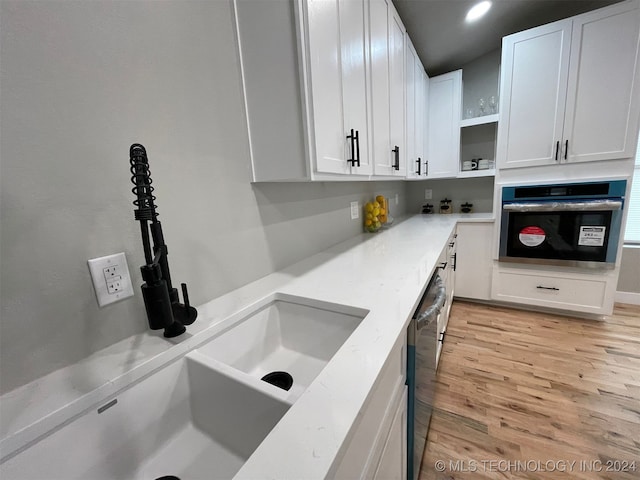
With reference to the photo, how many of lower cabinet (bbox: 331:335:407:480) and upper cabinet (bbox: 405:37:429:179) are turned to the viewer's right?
2

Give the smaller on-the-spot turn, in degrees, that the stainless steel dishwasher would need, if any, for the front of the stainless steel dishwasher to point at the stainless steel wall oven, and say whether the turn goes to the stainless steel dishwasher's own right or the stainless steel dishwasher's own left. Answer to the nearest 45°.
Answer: approximately 45° to the stainless steel dishwasher's own left

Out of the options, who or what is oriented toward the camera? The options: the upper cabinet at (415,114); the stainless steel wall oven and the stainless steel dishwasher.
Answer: the stainless steel wall oven

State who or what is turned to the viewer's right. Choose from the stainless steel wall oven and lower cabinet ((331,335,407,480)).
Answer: the lower cabinet

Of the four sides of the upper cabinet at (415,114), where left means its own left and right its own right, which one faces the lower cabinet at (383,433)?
right

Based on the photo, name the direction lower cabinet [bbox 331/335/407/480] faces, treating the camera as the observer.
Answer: facing to the right of the viewer

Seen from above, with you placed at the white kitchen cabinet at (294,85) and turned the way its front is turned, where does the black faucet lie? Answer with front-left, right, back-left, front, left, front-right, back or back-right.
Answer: right

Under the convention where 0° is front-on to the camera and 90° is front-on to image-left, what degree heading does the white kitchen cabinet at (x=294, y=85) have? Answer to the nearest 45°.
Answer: approximately 315°

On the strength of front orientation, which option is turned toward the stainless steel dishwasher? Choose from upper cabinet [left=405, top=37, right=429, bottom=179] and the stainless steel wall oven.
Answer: the stainless steel wall oven

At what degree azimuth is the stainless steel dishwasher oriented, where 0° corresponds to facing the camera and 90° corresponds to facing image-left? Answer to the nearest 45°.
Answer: approximately 270°

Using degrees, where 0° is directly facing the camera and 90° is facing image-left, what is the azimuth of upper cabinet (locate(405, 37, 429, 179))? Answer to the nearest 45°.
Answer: approximately 270°

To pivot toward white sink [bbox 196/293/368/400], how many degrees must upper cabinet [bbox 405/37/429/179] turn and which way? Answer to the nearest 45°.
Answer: approximately 90° to its right

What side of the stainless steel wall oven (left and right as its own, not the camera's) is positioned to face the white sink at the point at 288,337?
front

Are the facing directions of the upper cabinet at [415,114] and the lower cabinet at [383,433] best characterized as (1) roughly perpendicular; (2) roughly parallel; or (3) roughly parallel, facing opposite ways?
roughly parallel

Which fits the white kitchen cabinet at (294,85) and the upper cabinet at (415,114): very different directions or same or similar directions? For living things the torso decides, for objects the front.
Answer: same or similar directions

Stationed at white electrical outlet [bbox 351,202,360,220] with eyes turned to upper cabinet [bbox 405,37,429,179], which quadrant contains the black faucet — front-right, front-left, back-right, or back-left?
back-right

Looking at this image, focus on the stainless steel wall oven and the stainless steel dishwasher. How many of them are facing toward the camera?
1
